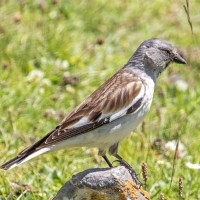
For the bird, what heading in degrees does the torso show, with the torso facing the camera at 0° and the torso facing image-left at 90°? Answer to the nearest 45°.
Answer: approximately 270°
